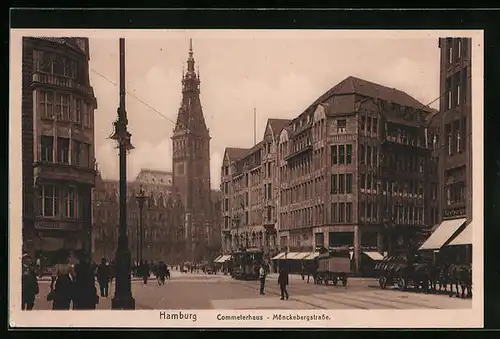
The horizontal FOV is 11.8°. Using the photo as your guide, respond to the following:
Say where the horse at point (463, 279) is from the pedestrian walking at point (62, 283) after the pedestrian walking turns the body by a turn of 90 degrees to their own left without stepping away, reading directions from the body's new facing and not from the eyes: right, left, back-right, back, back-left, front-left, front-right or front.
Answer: back

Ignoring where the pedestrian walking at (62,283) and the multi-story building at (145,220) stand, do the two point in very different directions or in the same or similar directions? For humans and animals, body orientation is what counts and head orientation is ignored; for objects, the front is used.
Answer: very different directions

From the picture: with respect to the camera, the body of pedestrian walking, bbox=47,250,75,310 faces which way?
away from the camera
